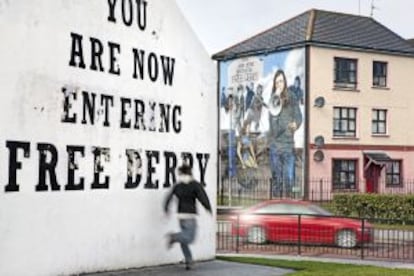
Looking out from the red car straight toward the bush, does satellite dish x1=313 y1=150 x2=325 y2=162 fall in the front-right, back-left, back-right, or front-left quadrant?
front-left

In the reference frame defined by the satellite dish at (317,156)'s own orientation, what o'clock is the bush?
The bush is roughly at 10 o'clock from the satellite dish.

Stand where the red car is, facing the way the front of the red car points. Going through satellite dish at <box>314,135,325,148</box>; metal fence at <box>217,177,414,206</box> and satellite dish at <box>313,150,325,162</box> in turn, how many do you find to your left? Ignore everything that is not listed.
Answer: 3

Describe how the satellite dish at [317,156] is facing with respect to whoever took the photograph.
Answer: facing the viewer and to the left of the viewer

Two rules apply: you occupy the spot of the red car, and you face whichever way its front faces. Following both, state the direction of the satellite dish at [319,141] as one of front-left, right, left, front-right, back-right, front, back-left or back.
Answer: left

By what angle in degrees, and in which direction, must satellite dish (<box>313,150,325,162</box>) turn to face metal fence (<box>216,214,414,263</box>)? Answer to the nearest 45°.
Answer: approximately 45° to its left

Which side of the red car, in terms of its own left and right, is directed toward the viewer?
right
